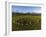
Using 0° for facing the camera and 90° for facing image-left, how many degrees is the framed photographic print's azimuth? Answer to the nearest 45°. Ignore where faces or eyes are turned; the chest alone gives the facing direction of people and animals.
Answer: approximately 315°
